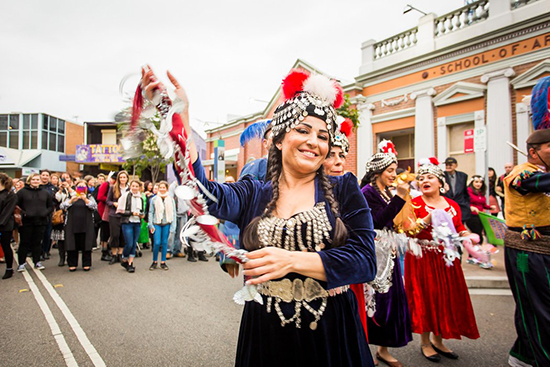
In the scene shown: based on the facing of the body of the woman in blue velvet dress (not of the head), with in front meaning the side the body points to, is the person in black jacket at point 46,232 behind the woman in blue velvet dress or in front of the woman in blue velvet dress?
behind

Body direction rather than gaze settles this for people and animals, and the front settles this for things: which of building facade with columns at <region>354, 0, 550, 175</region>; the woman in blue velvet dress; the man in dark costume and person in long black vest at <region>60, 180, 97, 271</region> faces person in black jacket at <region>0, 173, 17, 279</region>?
the building facade with columns

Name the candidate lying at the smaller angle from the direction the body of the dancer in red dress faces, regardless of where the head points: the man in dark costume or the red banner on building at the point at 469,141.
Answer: the man in dark costume

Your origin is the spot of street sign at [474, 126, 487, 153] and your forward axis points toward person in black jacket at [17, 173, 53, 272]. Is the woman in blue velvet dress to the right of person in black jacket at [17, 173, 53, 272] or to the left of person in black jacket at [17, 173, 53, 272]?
left

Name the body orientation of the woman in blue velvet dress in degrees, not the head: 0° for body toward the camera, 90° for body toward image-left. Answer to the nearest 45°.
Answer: approximately 0°

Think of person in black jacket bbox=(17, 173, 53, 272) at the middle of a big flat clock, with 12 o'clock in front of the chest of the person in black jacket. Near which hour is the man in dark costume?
The man in dark costume is roughly at 11 o'clock from the person in black jacket.

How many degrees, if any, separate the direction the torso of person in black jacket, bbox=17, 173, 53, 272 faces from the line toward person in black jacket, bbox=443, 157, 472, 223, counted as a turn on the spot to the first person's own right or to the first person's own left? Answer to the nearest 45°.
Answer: approximately 45° to the first person's own left

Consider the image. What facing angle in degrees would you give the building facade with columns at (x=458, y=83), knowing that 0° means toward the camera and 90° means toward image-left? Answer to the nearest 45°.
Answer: approximately 45°

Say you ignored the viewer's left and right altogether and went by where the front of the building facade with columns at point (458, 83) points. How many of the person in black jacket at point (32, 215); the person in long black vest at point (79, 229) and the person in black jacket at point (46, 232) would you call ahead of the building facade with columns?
3
